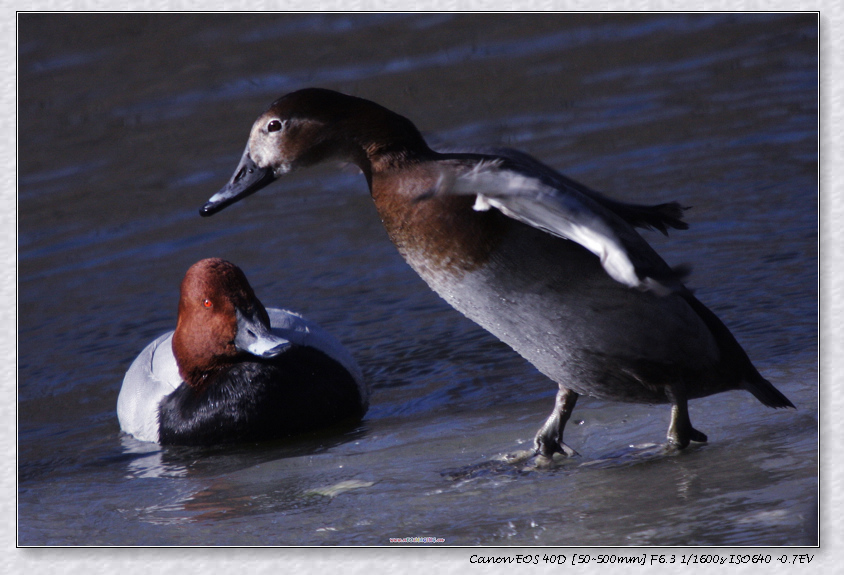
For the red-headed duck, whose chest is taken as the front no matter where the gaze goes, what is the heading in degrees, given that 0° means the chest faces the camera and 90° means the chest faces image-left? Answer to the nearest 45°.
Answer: approximately 315°

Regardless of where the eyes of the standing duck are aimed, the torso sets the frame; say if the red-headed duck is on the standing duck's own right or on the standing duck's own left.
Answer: on the standing duck's own right

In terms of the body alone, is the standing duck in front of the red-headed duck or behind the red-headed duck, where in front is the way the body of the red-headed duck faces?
in front

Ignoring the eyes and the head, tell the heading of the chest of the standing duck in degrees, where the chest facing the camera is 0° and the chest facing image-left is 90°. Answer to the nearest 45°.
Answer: approximately 90°

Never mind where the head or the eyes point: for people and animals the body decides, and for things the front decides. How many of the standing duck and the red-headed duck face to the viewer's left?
1
